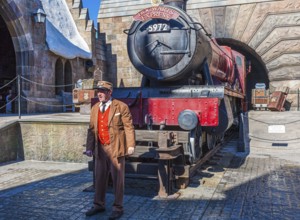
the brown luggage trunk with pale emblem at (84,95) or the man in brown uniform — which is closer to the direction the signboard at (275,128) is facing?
the man in brown uniform

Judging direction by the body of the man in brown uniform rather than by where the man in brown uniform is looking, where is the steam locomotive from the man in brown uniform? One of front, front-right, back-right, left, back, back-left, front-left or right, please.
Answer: back

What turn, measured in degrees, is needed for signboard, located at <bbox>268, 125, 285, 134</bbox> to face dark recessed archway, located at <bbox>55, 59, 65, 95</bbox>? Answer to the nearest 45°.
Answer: approximately 90° to its right

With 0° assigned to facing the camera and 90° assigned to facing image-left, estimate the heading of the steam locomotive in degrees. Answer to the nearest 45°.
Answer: approximately 45°

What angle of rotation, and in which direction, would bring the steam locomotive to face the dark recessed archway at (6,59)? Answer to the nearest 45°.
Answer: approximately 90° to its right

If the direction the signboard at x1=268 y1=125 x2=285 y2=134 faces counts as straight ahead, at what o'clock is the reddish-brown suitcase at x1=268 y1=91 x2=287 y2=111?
The reddish-brown suitcase is roughly at 6 o'clock from the signboard.

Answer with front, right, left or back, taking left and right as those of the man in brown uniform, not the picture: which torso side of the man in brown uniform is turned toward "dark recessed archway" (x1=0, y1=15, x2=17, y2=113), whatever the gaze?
right

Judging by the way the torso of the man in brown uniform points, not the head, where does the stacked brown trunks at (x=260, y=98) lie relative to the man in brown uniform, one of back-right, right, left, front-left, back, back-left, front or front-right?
back
